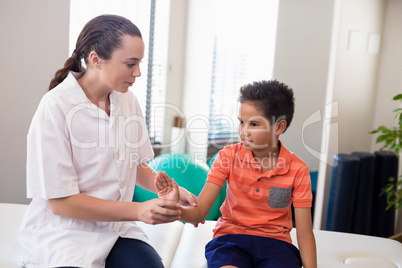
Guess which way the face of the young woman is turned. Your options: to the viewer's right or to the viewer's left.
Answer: to the viewer's right

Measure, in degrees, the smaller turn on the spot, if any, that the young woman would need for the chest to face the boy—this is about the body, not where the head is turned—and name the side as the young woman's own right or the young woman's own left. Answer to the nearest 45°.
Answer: approximately 45° to the young woman's own left

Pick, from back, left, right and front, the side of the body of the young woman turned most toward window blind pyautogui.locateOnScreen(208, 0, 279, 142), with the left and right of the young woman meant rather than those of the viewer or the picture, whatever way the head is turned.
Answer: left

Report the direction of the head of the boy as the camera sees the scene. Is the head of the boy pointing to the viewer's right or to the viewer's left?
to the viewer's left

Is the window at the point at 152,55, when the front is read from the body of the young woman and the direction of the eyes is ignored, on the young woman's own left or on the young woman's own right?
on the young woman's own left

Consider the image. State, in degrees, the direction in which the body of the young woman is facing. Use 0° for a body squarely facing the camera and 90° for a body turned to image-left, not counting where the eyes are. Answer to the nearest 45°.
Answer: approximately 315°

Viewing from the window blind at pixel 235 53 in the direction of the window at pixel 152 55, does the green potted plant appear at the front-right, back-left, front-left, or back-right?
back-left
